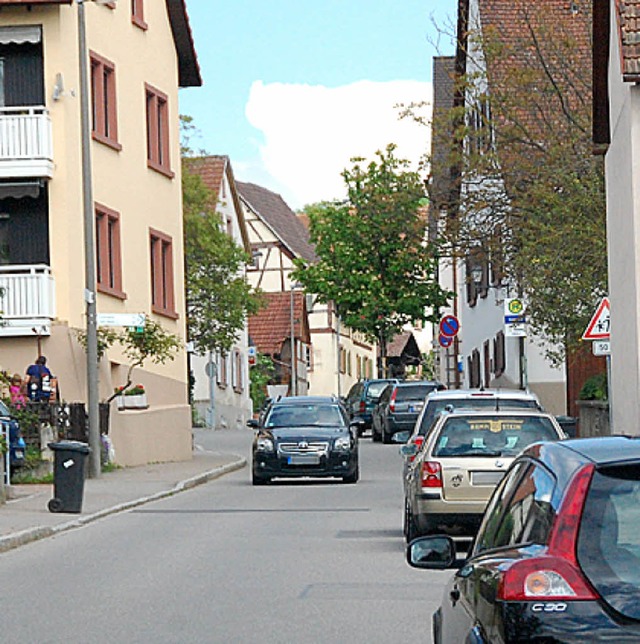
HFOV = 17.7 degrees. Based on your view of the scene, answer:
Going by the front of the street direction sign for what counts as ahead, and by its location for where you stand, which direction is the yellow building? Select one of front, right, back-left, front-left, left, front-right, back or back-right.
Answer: back

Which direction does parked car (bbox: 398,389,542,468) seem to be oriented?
away from the camera

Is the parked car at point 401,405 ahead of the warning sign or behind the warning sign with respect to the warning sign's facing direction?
behind

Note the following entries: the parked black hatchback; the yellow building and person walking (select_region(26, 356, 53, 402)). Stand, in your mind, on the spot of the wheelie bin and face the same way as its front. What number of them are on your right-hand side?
1

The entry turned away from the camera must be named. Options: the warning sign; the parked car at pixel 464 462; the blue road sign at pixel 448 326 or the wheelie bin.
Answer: the parked car

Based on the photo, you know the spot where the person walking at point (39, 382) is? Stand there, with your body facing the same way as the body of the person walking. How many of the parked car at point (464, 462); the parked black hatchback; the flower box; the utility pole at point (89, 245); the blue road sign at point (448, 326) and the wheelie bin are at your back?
4

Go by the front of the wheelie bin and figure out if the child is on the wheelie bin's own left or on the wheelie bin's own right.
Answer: on the wheelie bin's own left

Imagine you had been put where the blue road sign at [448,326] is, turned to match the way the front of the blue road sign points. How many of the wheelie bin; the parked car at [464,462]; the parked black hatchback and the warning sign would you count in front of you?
4

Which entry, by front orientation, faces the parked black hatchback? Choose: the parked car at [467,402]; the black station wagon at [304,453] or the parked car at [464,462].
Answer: the black station wagon

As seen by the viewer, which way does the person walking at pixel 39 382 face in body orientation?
away from the camera
